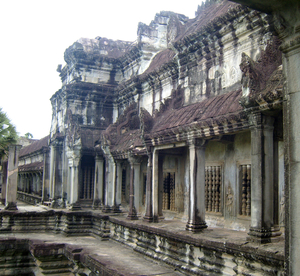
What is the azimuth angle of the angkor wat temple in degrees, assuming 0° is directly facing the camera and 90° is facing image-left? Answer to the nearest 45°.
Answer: approximately 45°
